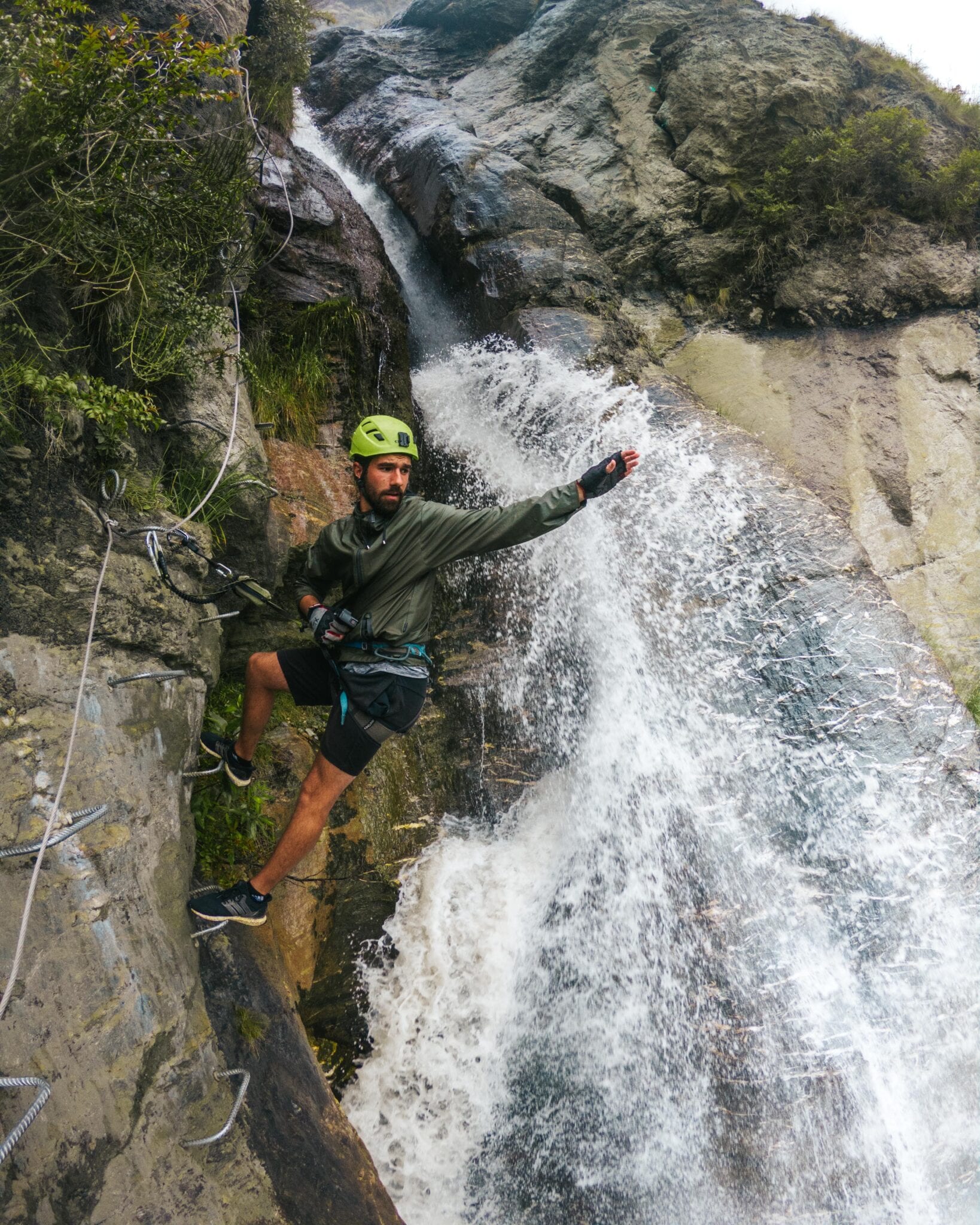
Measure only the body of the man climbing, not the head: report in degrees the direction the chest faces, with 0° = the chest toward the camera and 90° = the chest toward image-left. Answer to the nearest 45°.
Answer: approximately 45°

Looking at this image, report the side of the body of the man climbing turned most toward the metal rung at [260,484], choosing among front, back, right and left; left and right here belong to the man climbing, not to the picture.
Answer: right

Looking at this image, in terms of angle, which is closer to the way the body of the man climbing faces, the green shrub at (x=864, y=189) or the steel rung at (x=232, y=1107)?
the steel rung

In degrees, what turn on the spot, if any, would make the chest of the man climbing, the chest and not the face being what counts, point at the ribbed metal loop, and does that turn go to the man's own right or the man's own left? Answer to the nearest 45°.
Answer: approximately 45° to the man's own right

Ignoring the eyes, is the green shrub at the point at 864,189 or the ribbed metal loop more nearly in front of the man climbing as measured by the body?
the ribbed metal loop

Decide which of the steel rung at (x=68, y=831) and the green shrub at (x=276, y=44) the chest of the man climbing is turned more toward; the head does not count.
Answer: the steel rung

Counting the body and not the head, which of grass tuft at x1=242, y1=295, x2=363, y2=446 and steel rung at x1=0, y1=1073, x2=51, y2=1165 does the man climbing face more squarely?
the steel rung
